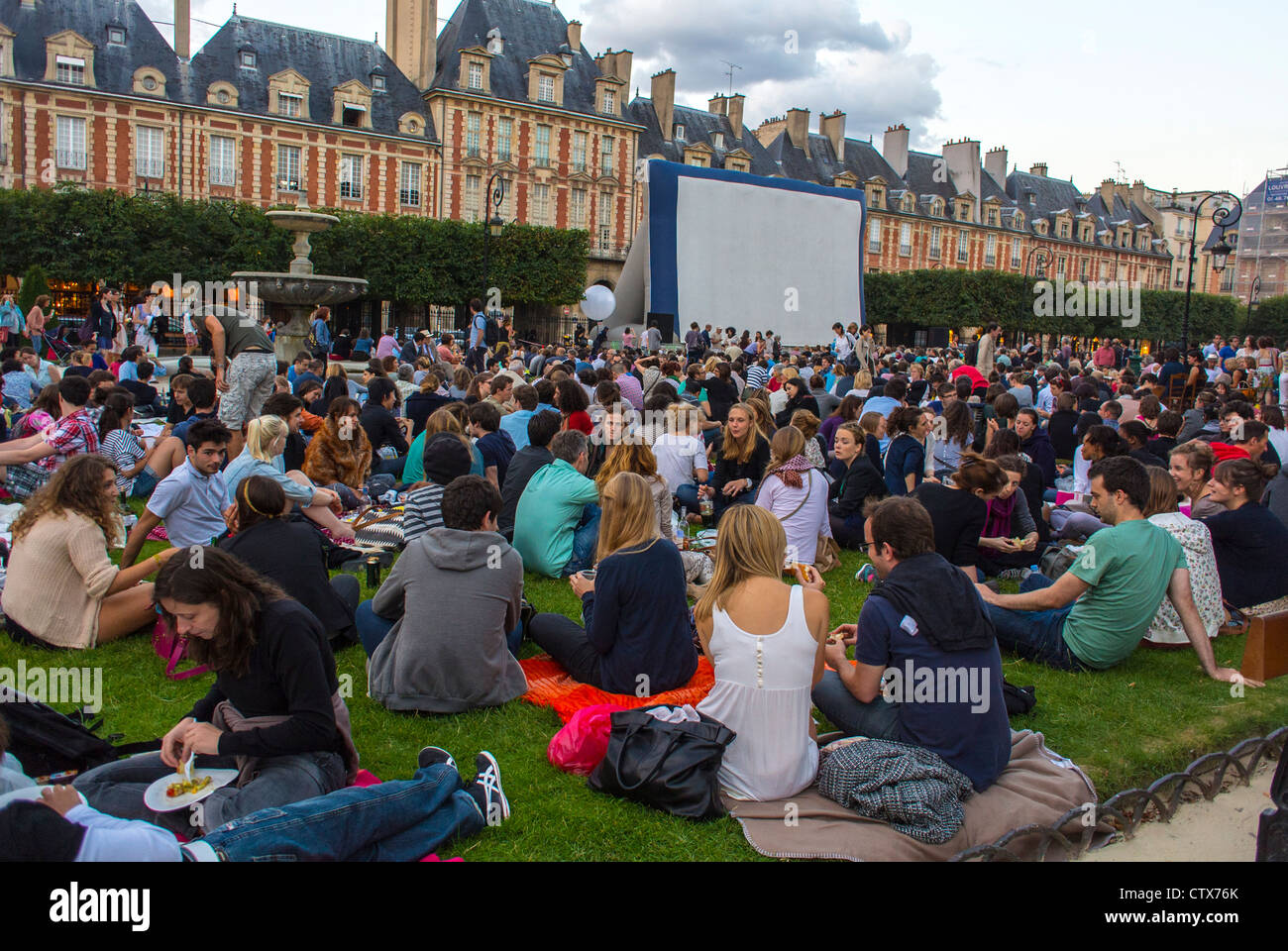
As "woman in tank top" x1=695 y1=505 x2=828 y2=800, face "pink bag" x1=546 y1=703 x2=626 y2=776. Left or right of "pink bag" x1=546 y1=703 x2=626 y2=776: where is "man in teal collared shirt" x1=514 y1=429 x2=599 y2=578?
right

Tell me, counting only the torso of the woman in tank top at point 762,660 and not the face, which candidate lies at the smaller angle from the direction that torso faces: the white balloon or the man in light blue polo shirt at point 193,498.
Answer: the white balloon

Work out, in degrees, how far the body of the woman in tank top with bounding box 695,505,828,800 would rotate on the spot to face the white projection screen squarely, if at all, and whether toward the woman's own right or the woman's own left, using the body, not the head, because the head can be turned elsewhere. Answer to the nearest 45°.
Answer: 0° — they already face it

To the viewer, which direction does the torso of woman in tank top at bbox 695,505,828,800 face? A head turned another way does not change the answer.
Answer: away from the camera

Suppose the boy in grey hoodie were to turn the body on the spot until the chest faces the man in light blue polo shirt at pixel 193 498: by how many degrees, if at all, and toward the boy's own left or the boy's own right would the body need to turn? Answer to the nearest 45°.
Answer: approximately 45° to the boy's own left

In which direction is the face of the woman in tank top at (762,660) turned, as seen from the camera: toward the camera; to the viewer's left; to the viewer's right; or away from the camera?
away from the camera

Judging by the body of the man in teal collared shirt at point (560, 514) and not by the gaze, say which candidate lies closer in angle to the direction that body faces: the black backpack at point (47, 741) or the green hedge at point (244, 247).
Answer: the green hedge

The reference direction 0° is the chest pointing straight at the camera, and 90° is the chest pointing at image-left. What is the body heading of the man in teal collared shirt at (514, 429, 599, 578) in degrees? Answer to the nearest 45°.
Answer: approximately 225°

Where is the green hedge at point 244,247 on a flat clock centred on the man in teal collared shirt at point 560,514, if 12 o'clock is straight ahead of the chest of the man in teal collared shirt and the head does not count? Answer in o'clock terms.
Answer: The green hedge is roughly at 10 o'clock from the man in teal collared shirt.

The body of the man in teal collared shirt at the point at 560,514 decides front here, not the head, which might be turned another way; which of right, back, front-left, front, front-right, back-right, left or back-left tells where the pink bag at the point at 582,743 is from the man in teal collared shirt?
back-right

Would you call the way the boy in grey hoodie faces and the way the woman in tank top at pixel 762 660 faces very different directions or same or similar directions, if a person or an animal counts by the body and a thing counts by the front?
same or similar directions

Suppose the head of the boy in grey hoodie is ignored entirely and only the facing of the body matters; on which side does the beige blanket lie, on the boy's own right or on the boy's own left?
on the boy's own right

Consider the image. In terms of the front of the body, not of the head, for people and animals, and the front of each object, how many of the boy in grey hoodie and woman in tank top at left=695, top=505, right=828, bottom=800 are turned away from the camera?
2

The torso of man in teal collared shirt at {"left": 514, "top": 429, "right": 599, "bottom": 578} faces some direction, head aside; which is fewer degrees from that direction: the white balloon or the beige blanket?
the white balloon

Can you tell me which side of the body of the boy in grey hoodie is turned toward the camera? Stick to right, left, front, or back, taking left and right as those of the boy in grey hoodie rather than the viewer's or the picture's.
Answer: back
